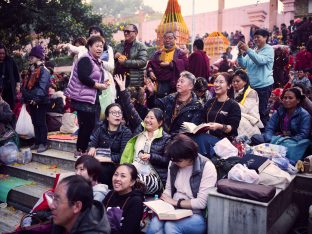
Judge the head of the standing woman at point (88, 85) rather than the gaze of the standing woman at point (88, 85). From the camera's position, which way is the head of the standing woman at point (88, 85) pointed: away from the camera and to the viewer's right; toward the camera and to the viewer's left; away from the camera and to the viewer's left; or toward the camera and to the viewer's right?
toward the camera and to the viewer's right

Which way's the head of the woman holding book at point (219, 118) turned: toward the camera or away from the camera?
toward the camera

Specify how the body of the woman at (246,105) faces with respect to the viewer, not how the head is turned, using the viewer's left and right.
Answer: facing the viewer and to the left of the viewer

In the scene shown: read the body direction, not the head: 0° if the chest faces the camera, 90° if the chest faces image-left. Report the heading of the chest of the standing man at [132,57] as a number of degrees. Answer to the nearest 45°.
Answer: approximately 45°

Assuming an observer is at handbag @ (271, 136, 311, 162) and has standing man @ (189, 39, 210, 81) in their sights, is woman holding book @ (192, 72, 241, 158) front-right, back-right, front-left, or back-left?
front-left

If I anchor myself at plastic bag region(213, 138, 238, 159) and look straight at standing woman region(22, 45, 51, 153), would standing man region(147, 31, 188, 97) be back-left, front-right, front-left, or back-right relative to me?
front-right

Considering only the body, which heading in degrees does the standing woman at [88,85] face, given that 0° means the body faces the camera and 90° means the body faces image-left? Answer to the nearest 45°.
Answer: approximately 315°

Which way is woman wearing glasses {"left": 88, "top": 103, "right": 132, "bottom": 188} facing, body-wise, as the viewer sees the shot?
toward the camera

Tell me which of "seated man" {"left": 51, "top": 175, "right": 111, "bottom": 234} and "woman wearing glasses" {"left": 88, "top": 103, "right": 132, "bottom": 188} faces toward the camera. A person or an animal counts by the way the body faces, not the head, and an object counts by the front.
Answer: the woman wearing glasses

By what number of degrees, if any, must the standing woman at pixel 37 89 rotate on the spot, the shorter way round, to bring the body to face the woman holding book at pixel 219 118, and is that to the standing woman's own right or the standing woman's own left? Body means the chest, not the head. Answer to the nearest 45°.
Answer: approximately 90° to the standing woman's own left

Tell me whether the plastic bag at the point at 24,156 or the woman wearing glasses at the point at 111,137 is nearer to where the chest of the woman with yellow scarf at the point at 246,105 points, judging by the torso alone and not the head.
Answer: the woman wearing glasses

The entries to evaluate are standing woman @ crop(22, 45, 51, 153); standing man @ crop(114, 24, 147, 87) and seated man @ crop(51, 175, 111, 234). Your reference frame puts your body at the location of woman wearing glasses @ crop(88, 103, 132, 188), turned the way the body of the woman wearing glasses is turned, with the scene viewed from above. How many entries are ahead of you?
1

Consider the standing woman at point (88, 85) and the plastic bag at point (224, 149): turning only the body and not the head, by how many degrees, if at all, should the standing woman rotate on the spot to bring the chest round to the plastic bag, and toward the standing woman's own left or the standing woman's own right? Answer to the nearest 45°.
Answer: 0° — they already face it
